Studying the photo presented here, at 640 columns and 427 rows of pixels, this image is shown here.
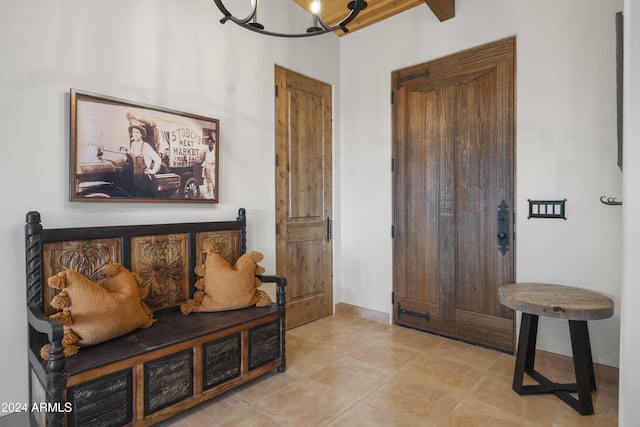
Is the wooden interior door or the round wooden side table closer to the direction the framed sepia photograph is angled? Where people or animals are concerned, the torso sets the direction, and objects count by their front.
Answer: the round wooden side table

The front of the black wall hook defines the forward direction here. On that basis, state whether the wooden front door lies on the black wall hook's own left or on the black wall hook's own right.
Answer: on the black wall hook's own right

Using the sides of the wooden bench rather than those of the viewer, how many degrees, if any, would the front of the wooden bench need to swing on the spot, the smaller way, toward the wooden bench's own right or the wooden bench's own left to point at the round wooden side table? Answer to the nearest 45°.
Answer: approximately 45° to the wooden bench's own left

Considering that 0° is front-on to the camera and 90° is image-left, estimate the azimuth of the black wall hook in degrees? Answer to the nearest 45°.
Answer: approximately 45°

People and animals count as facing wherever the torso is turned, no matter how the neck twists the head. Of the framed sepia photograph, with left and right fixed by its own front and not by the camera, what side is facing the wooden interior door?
left

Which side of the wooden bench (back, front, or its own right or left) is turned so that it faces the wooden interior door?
left

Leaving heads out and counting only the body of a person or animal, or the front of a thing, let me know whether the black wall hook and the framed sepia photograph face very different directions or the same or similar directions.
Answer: very different directions

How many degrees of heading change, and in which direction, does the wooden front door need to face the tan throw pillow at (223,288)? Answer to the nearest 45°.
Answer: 0° — it already faces it

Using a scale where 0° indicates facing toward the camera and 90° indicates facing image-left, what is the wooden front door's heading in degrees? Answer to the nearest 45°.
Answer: approximately 45°
